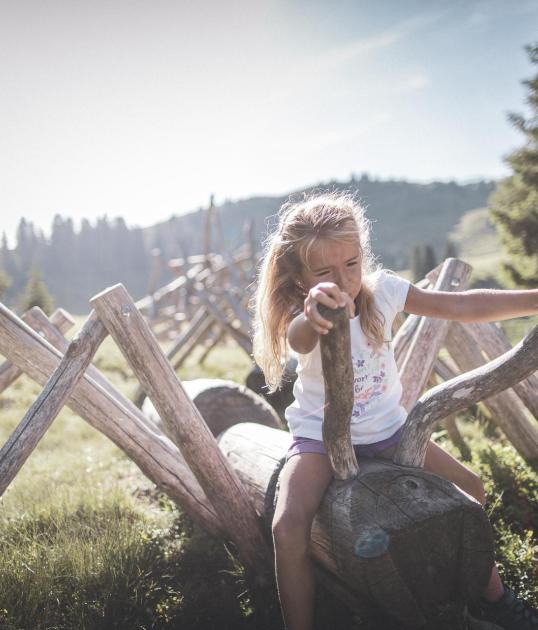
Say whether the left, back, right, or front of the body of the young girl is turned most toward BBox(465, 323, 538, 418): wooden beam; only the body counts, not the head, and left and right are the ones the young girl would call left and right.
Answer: left

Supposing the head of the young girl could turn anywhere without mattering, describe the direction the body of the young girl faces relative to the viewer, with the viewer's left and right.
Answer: facing the viewer and to the right of the viewer
